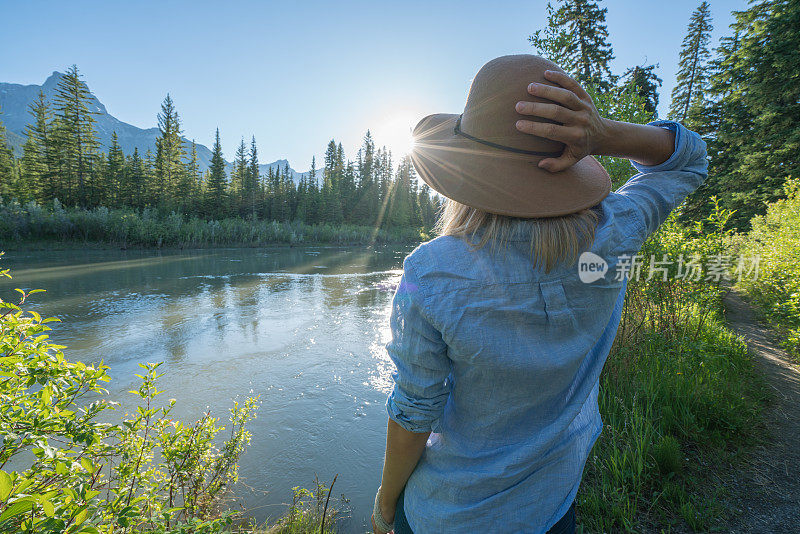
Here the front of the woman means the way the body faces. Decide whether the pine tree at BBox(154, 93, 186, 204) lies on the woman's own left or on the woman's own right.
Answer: on the woman's own left

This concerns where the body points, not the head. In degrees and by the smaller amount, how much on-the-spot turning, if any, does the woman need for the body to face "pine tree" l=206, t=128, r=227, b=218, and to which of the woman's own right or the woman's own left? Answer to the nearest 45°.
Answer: approximately 45° to the woman's own left

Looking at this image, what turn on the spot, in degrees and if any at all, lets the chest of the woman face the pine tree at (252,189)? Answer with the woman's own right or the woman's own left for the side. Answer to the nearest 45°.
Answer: approximately 45° to the woman's own left

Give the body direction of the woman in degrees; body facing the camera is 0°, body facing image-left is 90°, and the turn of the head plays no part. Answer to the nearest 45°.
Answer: approximately 180°

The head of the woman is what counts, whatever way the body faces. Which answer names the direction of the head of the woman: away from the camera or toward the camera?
away from the camera

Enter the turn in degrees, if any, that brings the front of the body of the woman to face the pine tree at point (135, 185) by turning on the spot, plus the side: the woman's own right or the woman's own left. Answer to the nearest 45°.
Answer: approximately 45° to the woman's own left

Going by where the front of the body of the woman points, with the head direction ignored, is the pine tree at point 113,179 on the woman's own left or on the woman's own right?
on the woman's own left

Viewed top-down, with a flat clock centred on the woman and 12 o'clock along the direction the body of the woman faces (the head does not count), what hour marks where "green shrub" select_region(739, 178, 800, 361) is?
The green shrub is roughly at 1 o'clock from the woman.

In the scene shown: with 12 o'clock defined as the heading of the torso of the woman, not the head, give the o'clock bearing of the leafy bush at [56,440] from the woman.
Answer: The leafy bush is roughly at 9 o'clock from the woman.

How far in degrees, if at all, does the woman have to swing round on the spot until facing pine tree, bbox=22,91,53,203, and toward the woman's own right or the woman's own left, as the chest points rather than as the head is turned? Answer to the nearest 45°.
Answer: approximately 90° to the woman's own left
